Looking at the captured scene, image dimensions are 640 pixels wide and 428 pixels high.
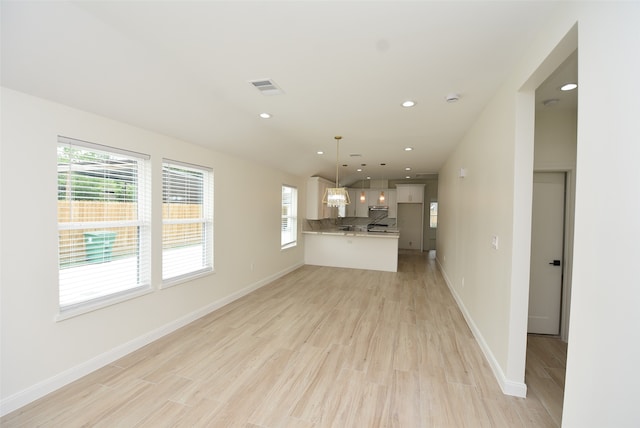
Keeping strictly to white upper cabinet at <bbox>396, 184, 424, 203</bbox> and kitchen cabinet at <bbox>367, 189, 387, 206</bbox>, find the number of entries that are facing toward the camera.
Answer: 2

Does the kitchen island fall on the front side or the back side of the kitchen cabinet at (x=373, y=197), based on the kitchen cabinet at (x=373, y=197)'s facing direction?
on the front side

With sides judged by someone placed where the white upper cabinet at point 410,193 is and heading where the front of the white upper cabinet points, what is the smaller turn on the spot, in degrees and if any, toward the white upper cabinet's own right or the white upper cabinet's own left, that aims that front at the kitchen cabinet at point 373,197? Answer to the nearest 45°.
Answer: approximately 90° to the white upper cabinet's own right

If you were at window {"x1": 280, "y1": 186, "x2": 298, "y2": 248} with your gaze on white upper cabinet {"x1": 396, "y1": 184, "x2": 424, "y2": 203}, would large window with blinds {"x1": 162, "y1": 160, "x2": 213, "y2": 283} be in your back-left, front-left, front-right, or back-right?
back-right

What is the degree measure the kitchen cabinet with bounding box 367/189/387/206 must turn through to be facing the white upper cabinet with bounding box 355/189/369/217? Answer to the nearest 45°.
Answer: approximately 90° to its right

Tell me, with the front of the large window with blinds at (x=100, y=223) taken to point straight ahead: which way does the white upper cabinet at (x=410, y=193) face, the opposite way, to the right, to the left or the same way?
to the right

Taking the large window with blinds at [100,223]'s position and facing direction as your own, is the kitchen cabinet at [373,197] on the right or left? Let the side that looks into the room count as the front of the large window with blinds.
on its left

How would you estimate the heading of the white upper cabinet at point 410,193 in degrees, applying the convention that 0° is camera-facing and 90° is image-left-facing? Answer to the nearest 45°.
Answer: approximately 0°

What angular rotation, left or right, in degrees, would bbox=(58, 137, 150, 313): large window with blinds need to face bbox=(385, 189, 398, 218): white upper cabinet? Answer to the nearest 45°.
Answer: approximately 45° to its left

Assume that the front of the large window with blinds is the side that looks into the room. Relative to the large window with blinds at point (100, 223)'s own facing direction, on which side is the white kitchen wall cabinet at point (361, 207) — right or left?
on its left

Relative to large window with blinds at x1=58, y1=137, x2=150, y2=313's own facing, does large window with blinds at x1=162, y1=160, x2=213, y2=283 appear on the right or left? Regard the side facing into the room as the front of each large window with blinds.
on its left
